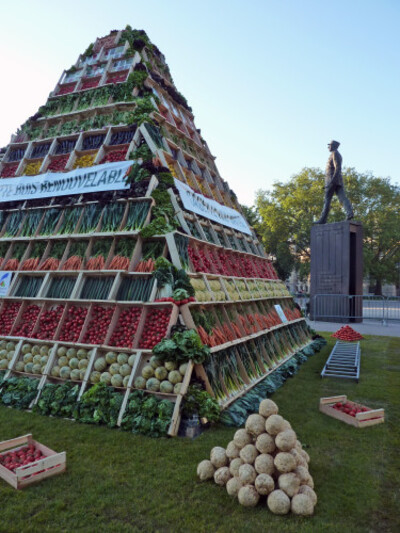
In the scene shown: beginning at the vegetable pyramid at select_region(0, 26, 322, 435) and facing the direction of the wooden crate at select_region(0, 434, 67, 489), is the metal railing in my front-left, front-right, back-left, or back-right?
back-left

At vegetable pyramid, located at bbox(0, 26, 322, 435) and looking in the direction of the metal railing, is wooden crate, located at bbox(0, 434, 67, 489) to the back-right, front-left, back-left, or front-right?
back-right

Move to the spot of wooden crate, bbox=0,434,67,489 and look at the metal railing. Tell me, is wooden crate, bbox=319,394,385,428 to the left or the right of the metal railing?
right

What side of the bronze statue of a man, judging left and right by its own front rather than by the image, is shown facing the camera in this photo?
left
